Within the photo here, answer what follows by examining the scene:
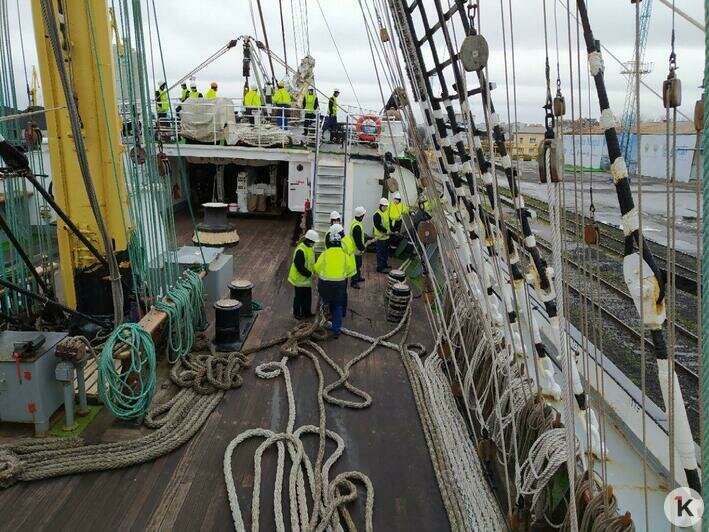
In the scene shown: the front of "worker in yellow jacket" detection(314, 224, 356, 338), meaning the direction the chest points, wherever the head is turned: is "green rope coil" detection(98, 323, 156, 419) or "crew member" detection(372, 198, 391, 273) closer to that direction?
the crew member

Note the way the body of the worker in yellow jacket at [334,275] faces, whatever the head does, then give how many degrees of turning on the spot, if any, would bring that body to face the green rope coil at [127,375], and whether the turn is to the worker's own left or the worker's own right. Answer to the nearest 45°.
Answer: approximately 135° to the worker's own left

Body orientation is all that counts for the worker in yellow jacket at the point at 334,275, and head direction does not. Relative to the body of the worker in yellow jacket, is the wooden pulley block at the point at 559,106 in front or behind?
behind

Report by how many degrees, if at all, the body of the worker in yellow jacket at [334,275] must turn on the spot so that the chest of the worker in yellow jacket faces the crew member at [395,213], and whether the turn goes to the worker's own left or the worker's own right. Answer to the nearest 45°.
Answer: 0° — they already face them

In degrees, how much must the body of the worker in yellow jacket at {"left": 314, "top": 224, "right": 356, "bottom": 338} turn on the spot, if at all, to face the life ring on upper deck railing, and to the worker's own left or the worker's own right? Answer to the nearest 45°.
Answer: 0° — they already face it

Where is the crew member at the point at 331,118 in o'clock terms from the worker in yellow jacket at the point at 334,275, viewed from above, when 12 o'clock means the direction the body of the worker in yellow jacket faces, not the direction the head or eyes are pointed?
The crew member is roughly at 12 o'clock from the worker in yellow jacket.

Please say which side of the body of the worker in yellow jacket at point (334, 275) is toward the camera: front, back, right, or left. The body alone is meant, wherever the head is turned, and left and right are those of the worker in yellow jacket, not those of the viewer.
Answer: back

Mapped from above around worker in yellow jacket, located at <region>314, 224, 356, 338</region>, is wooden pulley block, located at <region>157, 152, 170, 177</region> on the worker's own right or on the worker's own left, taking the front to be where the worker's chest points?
on the worker's own left

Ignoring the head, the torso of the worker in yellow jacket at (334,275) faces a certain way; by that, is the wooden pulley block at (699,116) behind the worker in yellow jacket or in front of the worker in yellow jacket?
behind
